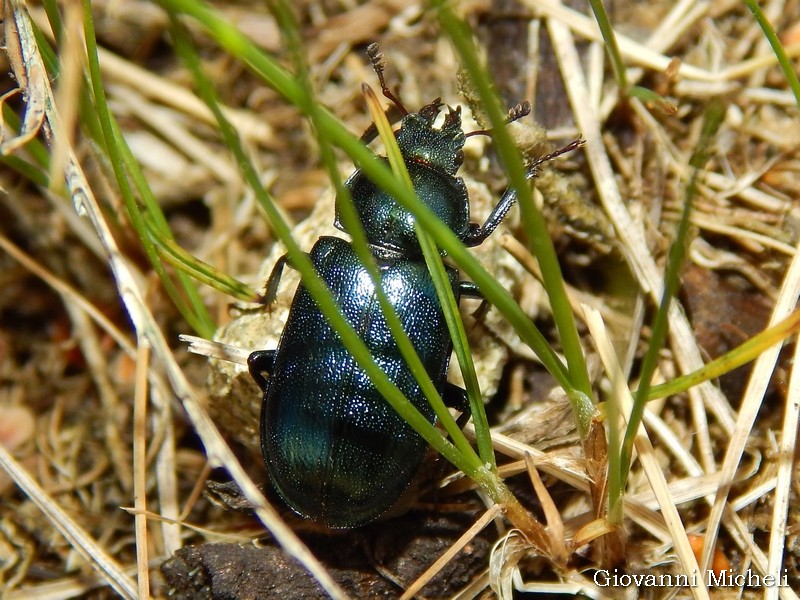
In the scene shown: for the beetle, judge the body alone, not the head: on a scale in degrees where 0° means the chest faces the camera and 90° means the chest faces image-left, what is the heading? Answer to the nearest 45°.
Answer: approximately 180°
